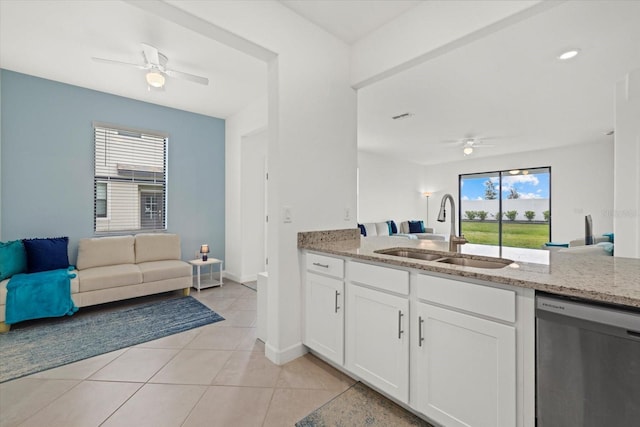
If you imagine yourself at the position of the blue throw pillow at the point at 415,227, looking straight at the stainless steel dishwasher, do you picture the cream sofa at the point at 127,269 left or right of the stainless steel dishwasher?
right

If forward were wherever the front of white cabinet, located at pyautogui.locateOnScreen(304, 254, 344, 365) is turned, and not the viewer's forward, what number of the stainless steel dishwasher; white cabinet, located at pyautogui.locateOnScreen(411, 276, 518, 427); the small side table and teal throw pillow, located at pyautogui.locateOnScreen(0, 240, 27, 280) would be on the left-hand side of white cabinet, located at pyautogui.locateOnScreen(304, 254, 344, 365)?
2

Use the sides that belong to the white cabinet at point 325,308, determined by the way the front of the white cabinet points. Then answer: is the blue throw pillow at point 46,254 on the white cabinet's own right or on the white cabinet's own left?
on the white cabinet's own right

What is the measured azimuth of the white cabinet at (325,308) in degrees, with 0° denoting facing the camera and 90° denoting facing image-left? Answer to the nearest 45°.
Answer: approximately 45°

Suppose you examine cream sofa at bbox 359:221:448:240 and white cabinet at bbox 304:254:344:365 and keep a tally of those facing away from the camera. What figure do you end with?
0

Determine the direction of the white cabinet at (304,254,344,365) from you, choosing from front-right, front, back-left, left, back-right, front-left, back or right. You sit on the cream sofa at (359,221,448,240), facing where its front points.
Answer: front-right

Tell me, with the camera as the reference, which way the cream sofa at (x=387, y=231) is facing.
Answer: facing the viewer and to the right of the viewer

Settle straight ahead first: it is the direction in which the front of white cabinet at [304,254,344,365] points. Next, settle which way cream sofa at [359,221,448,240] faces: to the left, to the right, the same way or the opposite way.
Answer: to the left

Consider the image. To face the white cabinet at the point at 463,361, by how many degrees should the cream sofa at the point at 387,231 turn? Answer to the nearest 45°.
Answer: approximately 45° to its right

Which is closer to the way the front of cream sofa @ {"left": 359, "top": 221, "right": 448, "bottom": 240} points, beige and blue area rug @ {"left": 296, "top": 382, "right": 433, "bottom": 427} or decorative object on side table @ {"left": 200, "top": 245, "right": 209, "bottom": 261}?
the beige and blue area rug

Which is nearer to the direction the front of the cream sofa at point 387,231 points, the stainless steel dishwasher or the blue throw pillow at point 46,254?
the stainless steel dishwasher

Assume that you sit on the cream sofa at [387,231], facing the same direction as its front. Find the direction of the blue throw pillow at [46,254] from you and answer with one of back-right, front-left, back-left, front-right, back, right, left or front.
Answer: right

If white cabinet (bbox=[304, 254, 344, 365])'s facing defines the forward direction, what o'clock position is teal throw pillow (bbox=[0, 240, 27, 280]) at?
The teal throw pillow is roughly at 2 o'clock from the white cabinet.

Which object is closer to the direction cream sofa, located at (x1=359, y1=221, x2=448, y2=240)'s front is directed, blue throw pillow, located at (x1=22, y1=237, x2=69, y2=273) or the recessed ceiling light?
the recessed ceiling light
